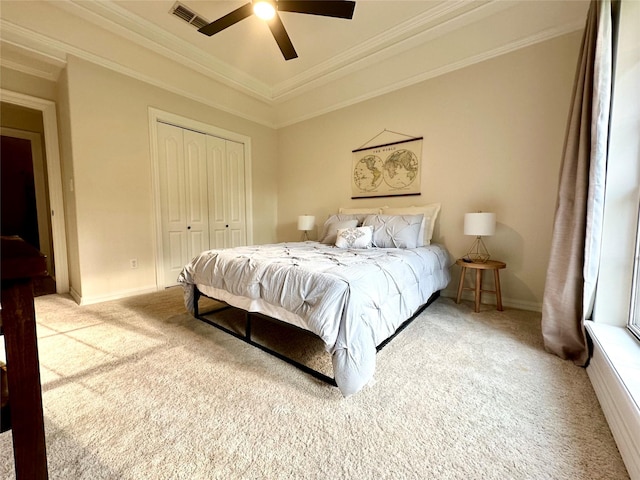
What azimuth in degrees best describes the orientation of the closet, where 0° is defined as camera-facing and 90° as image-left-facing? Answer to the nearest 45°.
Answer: approximately 315°

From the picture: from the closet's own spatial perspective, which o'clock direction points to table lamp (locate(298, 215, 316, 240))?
The table lamp is roughly at 11 o'clock from the closet.

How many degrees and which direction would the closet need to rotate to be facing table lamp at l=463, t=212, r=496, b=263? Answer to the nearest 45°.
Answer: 0° — it already faces it

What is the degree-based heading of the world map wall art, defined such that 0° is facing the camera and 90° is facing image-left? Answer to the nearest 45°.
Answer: approximately 45°

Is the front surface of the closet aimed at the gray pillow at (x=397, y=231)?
yes

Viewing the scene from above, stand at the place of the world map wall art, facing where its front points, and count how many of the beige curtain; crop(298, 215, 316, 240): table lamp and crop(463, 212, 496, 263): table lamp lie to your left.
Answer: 2

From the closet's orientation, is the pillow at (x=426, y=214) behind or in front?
in front

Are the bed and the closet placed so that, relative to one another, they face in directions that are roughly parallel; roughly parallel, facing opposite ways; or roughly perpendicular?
roughly perpendicular

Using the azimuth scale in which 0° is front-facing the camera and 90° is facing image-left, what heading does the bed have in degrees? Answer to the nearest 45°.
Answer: approximately 45°

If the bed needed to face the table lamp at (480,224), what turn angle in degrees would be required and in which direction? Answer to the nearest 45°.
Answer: approximately 180°
